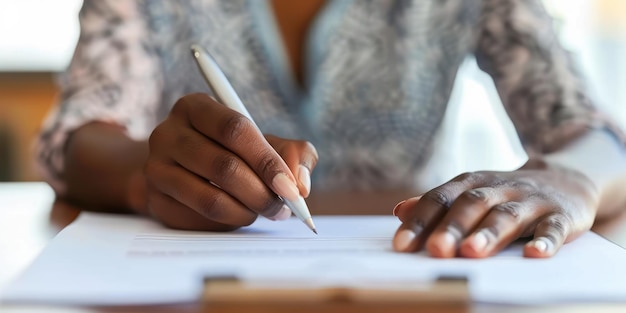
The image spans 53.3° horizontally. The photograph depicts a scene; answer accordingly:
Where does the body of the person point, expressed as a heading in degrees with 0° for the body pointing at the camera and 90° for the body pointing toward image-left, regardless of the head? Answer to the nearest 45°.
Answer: approximately 0°

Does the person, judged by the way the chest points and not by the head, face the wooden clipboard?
yes
